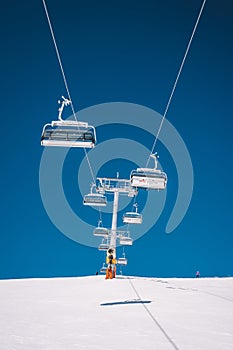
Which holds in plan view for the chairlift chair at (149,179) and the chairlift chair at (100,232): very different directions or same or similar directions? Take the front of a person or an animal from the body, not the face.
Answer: very different directions

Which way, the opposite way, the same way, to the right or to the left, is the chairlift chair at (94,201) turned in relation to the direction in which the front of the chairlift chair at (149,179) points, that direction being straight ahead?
the opposite way

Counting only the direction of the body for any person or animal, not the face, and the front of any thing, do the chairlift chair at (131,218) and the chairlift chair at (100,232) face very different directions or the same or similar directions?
very different directions

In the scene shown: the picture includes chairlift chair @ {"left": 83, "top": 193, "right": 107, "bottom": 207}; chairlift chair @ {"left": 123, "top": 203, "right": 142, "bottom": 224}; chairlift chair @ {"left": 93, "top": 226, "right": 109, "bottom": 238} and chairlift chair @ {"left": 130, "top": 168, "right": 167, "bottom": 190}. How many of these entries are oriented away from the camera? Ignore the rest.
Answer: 2

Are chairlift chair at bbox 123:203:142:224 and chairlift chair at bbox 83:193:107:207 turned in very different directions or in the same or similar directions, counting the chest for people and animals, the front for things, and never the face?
very different directions

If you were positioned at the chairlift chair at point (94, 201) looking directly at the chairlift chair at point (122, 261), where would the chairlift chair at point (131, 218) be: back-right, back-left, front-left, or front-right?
front-right
